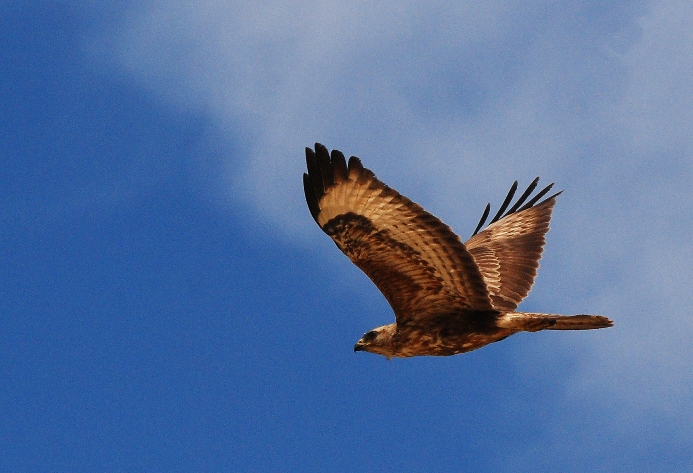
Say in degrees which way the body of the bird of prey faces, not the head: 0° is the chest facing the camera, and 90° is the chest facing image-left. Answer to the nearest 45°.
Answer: approximately 90°
